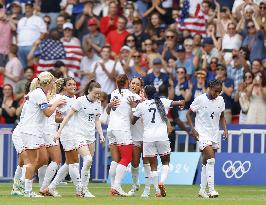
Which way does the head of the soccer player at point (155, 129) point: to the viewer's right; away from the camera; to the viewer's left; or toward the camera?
away from the camera

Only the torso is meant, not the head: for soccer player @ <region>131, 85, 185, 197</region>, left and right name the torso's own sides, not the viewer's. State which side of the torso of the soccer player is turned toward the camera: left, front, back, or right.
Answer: back

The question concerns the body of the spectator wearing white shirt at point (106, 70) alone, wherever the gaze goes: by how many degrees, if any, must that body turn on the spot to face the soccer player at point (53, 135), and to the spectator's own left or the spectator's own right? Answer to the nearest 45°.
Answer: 0° — they already face them

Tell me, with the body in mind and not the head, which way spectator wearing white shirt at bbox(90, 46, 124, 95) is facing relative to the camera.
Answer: toward the camera

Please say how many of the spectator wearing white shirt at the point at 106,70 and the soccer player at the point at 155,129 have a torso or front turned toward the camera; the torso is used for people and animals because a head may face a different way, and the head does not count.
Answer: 1

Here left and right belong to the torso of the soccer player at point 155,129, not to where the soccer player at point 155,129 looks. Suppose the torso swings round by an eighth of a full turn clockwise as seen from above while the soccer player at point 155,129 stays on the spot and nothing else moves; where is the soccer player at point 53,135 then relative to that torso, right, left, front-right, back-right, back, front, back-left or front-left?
back-left

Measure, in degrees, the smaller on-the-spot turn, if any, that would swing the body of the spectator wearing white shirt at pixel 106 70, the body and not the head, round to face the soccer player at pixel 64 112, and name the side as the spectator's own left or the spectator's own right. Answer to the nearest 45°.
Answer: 0° — they already face them

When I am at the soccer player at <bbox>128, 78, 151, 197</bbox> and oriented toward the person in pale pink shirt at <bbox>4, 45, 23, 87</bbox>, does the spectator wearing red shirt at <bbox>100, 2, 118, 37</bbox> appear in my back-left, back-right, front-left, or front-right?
front-right

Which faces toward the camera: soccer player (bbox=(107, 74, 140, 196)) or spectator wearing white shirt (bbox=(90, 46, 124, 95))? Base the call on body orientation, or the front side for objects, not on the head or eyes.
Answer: the spectator wearing white shirt

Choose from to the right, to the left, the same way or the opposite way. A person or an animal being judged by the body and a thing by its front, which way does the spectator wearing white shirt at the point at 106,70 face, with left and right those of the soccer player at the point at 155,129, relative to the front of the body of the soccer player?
the opposite way

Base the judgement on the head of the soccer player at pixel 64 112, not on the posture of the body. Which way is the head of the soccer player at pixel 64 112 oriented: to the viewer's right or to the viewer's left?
to the viewer's right
